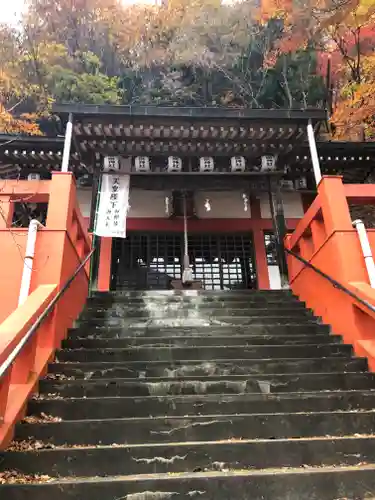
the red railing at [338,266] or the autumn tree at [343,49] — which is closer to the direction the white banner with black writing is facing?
the red railing

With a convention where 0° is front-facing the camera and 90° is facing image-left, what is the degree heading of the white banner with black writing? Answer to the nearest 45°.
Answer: approximately 0°

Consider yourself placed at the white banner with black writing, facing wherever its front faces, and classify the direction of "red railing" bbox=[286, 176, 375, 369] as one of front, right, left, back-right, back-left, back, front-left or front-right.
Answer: front-left

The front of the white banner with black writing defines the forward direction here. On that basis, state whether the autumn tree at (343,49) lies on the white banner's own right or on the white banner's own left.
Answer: on the white banner's own left
